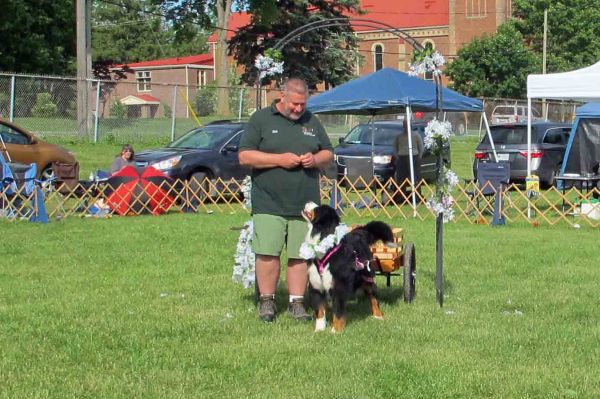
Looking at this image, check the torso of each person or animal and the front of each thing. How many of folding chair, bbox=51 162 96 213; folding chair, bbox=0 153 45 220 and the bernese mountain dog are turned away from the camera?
0

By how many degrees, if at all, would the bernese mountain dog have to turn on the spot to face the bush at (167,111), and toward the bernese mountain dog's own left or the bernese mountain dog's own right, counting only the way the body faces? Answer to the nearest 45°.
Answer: approximately 135° to the bernese mountain dog's own right

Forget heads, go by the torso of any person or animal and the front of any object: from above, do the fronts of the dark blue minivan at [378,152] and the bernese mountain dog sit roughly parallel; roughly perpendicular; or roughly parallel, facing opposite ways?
roughly parallel

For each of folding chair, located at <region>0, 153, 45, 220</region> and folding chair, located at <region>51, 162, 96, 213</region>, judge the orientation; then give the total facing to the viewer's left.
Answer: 0

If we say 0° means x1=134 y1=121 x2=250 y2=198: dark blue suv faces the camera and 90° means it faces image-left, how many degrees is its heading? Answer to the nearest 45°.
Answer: approximately 45°

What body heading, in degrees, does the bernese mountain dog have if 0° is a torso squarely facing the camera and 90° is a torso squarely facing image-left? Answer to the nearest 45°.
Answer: approximately 45°

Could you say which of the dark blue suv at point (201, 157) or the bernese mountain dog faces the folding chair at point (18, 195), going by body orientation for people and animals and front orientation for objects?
the dark blue suv

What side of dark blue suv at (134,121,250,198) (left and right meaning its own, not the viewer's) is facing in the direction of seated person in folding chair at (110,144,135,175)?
front

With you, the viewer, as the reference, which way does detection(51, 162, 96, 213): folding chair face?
facing the viewer and to the right of the viewer

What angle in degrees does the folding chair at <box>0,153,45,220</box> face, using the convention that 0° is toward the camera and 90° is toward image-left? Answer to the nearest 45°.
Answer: approximately 0°
